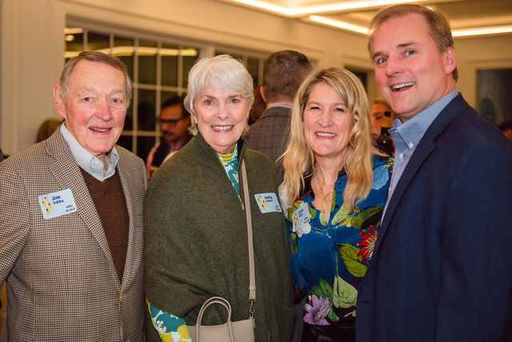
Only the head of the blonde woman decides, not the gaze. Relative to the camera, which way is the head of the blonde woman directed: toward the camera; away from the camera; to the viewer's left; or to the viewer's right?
toward the camera

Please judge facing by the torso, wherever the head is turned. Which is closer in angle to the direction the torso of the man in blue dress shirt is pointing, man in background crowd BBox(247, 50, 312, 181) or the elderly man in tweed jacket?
the elderly man in tweed jacket

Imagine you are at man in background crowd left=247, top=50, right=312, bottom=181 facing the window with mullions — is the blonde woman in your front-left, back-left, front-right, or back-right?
back-left

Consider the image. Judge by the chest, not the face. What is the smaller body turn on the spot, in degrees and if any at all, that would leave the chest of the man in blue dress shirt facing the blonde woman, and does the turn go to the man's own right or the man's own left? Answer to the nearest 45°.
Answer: approximately 90° to the man's own right

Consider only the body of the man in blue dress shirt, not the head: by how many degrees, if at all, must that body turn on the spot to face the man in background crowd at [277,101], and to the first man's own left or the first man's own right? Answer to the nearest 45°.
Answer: approximately 90° to the first man's own right

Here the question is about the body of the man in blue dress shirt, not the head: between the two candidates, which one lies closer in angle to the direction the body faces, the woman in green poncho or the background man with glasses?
the woman in green poncho

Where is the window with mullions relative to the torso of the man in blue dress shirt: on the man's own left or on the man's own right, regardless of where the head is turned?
on the man's own right

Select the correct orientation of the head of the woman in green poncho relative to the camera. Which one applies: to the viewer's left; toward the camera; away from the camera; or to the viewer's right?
toward the camera

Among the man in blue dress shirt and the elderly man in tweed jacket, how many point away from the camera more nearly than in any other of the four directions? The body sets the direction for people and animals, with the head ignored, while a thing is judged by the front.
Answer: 0

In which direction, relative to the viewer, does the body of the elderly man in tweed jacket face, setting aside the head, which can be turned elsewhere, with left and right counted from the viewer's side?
facing the viewer and to the right of the viewer

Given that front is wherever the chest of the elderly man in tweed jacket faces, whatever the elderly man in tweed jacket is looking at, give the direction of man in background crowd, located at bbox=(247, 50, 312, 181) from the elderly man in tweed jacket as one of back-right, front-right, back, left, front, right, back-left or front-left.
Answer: left

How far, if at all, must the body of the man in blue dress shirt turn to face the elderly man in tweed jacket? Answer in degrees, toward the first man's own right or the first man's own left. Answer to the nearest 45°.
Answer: approximately 45° to the first man's own right

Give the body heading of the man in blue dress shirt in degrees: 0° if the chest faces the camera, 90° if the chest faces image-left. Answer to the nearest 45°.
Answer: approximately 45°

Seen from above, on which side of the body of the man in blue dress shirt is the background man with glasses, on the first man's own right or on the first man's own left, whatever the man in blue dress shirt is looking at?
on the first man's own right
